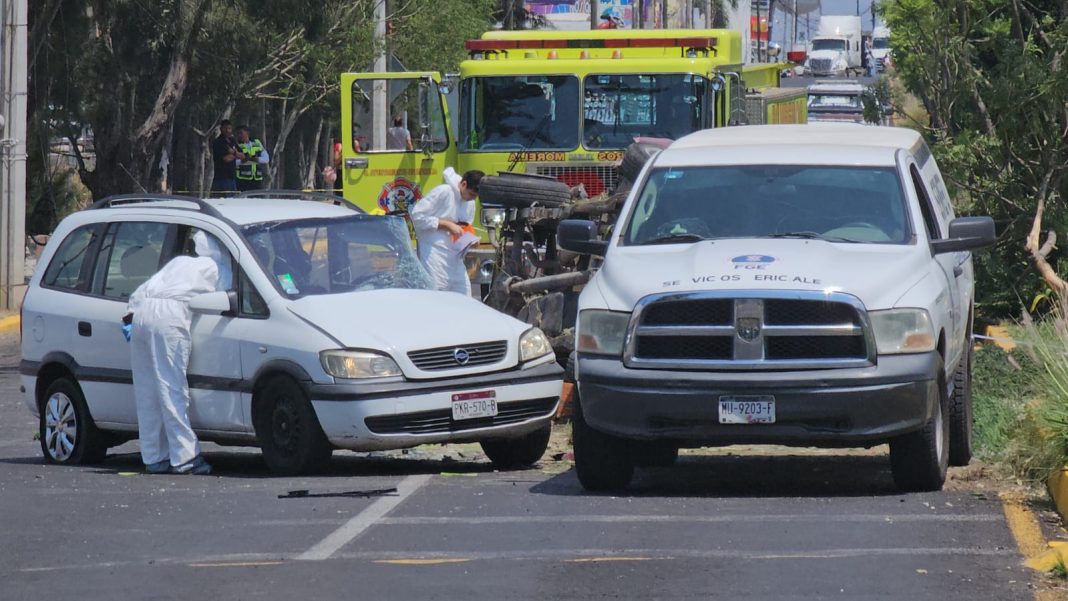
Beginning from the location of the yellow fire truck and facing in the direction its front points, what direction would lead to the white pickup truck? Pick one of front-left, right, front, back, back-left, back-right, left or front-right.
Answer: front

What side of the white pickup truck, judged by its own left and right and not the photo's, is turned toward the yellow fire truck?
back

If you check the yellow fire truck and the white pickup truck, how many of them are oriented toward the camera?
2

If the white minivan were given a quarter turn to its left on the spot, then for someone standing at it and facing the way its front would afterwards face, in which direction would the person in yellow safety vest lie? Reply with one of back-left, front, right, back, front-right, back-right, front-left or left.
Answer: front-left

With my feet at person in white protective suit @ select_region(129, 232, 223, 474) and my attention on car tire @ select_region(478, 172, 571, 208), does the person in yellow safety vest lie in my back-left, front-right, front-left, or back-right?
front-left

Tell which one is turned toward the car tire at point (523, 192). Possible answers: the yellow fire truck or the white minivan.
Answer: the yellow fire truck

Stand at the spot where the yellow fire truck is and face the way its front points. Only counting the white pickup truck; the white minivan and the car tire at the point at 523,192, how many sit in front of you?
3

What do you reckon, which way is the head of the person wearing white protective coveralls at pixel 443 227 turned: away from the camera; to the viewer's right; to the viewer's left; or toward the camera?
to the viewer's right

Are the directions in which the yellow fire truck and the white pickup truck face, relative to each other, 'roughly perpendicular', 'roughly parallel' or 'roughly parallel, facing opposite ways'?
roughly parallel

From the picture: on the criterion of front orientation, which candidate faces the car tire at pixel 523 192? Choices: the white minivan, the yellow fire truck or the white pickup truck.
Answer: the yellow fire truck

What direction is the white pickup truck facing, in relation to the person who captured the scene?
facing the viewer

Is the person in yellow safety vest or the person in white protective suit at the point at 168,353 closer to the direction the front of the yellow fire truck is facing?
the person in white protective suit

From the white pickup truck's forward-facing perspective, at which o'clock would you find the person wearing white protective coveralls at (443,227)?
The person wearing white protective coveralls is roughly at 5 o'clock from the white pickup truck.

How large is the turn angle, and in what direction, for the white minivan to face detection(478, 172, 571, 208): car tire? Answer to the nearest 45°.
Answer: approximately 90° to its left

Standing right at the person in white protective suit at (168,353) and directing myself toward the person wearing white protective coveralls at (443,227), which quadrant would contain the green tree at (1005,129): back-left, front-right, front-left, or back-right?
front-right

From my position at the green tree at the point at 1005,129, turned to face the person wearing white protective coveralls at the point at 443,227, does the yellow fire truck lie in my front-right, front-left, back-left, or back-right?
front-right
